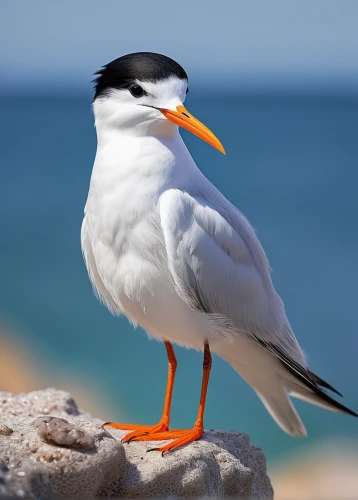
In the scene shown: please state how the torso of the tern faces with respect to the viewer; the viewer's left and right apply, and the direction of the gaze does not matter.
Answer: facing the viewer and to the left of the viewer
